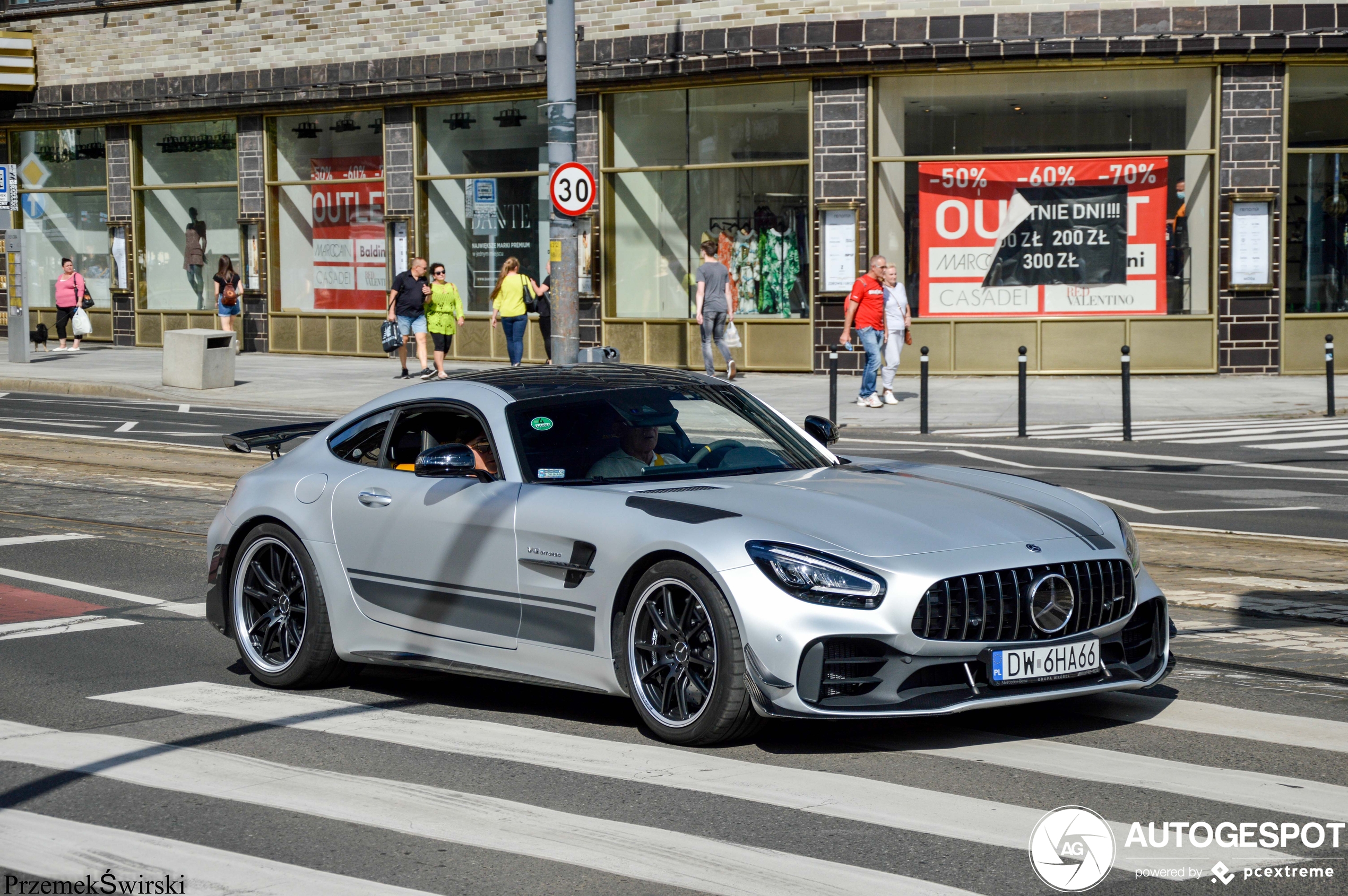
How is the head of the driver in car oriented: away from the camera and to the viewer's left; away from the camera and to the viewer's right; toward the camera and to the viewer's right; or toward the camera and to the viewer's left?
toward the camera and to the viewer's right

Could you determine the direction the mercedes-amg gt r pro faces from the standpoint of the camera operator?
facing the viewer and to the right of the viewer

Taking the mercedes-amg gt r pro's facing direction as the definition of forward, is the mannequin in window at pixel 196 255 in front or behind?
behind

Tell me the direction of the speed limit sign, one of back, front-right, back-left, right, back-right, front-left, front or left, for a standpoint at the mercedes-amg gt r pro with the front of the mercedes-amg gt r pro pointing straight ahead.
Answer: back-left

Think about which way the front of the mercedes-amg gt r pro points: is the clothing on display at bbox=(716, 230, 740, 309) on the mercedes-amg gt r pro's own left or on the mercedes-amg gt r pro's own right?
on the mercedes-amg gt r pro's own left

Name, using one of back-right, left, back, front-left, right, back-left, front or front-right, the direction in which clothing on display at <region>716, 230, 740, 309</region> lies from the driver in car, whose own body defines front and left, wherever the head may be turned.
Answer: back-left

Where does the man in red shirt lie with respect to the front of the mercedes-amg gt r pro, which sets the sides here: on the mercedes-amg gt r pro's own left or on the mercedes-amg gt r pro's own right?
on the mercedes-amg gt r pro's own left

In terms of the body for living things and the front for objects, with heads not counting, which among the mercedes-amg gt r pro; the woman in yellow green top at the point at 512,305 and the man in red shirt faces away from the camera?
the woman in yellow green top

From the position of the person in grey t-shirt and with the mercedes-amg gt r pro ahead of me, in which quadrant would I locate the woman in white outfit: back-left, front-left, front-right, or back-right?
front-left

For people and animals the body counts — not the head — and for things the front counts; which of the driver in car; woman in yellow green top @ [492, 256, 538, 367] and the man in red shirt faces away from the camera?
the woman in yellow green top

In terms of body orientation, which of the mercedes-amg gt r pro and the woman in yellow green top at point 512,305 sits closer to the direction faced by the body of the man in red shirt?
the mercedes-amg gt r pro

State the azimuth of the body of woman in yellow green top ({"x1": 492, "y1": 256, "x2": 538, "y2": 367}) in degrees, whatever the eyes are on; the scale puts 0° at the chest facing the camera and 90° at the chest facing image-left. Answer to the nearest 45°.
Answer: approximately 180°

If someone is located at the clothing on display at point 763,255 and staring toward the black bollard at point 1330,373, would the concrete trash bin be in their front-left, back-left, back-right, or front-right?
back-right

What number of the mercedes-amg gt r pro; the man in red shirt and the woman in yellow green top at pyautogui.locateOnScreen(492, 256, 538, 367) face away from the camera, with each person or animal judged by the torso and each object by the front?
1
